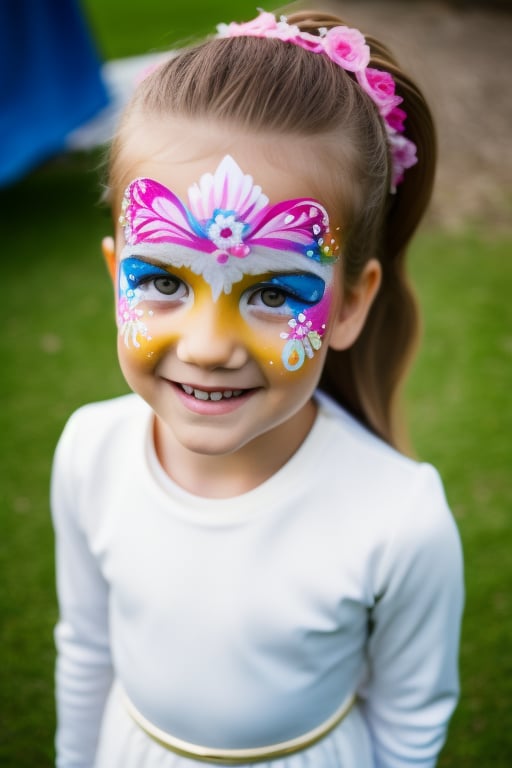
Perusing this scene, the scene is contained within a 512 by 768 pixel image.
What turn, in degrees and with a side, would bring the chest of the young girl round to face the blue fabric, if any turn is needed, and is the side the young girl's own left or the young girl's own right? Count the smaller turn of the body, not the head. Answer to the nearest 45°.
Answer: approximately 180°

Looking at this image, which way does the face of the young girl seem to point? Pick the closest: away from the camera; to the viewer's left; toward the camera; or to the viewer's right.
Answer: toward the camera

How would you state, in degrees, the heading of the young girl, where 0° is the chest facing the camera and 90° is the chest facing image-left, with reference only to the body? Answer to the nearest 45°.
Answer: approximately 0°
